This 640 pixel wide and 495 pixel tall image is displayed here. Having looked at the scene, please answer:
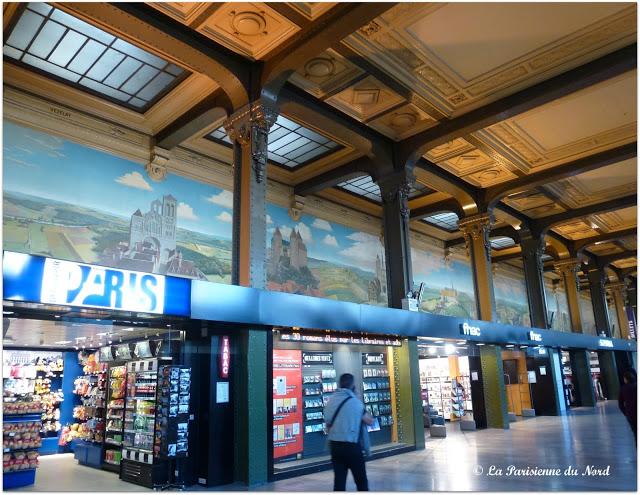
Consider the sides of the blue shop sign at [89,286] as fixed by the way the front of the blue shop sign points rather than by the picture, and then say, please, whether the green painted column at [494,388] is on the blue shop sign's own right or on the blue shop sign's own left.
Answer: on the blue shop sign's own left

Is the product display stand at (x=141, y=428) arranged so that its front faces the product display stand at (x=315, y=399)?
no

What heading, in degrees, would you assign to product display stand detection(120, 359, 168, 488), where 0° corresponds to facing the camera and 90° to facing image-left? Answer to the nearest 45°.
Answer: approximately 45°

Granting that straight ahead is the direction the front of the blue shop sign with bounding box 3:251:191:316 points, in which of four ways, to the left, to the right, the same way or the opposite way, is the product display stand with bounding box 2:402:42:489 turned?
the same way

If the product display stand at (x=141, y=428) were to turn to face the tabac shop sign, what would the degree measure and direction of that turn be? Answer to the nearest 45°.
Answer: approximately 90° to its left

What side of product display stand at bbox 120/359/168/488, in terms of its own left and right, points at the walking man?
left

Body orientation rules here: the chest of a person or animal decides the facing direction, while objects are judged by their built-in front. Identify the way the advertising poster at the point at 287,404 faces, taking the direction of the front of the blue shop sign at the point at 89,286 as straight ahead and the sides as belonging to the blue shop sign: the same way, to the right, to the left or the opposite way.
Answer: the same way

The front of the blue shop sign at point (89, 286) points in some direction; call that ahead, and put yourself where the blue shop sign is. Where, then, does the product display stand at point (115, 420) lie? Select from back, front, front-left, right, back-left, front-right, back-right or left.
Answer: back-left

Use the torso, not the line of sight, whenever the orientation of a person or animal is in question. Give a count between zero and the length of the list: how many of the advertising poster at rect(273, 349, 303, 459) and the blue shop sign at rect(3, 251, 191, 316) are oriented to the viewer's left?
0

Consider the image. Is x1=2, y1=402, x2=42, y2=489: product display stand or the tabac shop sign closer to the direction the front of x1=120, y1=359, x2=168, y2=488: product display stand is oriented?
the product display stand

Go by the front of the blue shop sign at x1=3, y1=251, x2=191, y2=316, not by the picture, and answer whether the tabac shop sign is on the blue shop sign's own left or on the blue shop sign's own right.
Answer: on the blue shop sign's own left

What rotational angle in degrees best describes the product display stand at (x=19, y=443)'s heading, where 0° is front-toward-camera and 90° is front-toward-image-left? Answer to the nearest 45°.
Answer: approximately 315°

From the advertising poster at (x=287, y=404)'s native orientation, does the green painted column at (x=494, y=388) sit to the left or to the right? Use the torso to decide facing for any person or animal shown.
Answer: on its left

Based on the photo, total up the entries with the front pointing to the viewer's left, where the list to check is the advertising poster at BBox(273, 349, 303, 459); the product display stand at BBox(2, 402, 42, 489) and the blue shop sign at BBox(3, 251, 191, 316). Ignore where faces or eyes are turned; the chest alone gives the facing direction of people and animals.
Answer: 0

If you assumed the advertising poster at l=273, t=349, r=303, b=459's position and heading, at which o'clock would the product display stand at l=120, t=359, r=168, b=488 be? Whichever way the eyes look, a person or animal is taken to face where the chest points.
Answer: The product display stand is roughly at 4 o'clock from the advertising poster.

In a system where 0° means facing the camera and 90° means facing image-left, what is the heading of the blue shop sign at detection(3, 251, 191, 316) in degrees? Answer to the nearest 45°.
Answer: approximately 315°

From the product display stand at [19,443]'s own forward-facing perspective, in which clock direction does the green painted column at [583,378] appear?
The green painted column is roughly at 10 o'clock from the product display stand.

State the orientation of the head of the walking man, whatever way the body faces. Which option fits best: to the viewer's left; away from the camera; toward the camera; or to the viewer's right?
away from the camera
